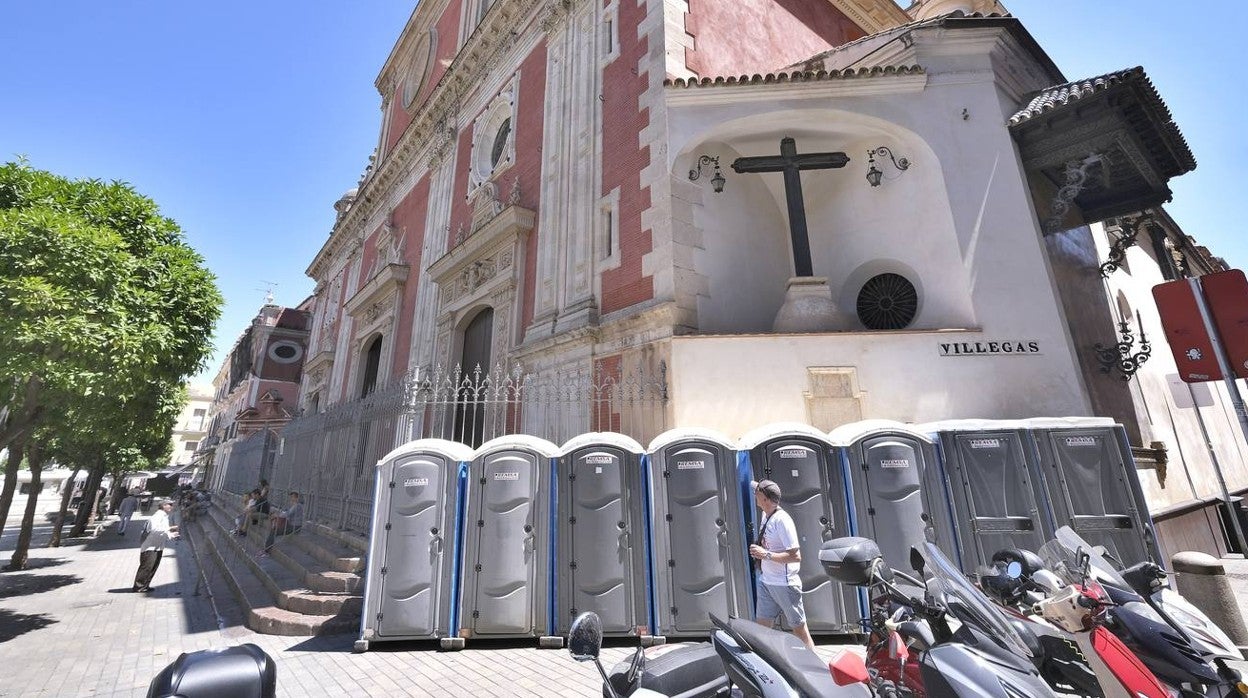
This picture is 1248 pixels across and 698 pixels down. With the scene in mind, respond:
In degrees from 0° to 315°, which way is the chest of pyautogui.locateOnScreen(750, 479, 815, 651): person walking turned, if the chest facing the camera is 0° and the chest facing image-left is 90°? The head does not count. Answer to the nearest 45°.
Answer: approximately 90°

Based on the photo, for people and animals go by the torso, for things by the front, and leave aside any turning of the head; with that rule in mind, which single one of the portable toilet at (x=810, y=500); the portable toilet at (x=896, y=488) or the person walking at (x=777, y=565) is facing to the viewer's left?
the person walking

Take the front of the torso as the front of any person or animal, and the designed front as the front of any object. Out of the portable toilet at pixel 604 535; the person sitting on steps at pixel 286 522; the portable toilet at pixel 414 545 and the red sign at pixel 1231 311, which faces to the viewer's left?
the person sitting on steps

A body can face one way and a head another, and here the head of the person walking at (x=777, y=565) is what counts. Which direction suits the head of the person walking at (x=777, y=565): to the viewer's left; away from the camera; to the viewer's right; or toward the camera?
to the viewer's left

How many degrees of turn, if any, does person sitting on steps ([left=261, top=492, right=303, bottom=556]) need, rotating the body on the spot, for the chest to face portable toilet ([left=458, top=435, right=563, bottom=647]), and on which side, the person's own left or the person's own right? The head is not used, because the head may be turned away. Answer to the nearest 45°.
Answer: approximately 90° to the person's own left

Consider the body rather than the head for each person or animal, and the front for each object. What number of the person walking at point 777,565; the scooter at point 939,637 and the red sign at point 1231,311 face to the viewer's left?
1

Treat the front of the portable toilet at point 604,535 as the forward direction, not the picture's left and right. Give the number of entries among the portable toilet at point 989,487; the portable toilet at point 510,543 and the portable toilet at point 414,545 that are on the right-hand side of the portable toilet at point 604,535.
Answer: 2

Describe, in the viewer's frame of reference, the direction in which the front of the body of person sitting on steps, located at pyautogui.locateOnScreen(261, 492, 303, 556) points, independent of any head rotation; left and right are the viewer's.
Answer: facing to the left of the viewer

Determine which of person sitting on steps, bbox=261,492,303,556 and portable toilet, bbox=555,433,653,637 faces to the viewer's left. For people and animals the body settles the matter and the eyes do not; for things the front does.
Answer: the person sitting on steps
